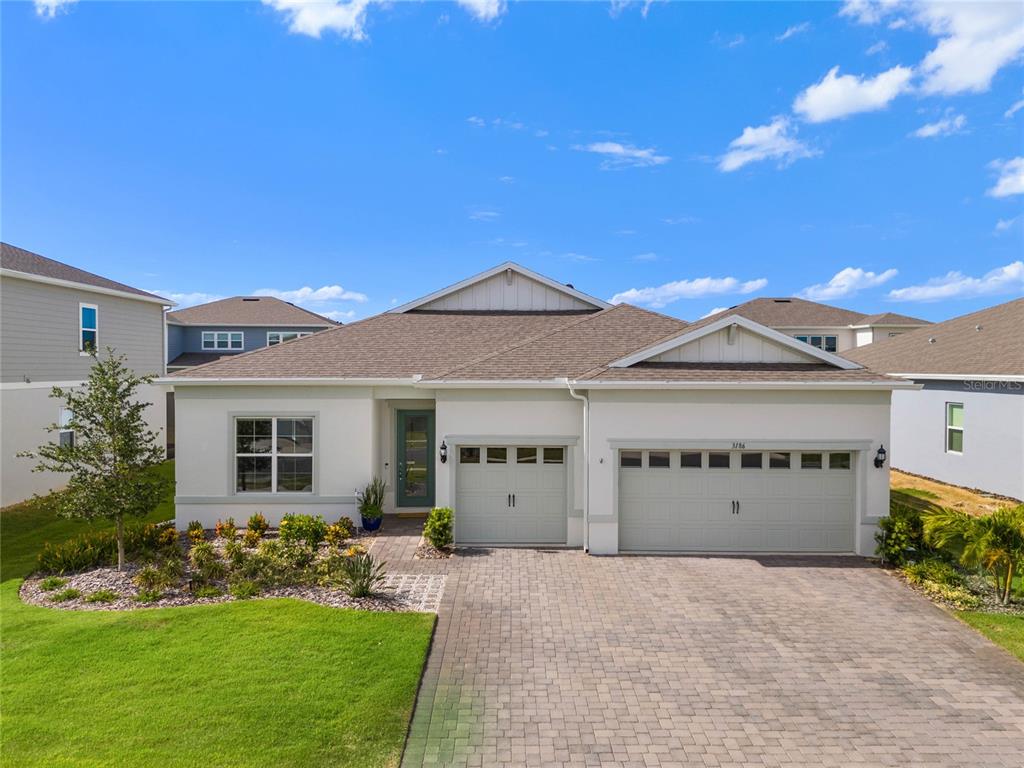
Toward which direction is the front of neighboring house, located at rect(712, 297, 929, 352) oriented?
away from the camera

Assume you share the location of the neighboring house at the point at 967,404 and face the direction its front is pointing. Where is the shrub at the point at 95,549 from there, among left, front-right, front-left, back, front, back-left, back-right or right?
right

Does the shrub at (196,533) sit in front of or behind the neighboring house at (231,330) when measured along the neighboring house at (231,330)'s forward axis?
behind

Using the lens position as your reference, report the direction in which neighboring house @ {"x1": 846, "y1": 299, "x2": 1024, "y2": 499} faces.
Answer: facing the viewer and to the right of the viewer

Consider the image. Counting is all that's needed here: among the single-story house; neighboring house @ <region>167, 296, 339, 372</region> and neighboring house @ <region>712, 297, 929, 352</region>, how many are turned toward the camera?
1

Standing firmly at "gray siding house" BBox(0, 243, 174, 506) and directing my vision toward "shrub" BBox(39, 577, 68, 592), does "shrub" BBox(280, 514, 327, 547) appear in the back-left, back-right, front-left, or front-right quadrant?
front-left

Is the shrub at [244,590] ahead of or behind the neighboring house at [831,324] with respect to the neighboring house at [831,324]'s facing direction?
behind

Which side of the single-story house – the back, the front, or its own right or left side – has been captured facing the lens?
front

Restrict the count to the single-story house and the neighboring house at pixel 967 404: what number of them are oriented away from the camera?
0

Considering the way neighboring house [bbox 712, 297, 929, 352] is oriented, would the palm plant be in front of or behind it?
behind

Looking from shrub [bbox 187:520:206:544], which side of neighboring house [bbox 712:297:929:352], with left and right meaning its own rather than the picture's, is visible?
back

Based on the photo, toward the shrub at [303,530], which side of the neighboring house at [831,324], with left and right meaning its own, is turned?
back

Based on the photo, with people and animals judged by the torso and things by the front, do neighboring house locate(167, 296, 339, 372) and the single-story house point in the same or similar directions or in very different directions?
very different directions
